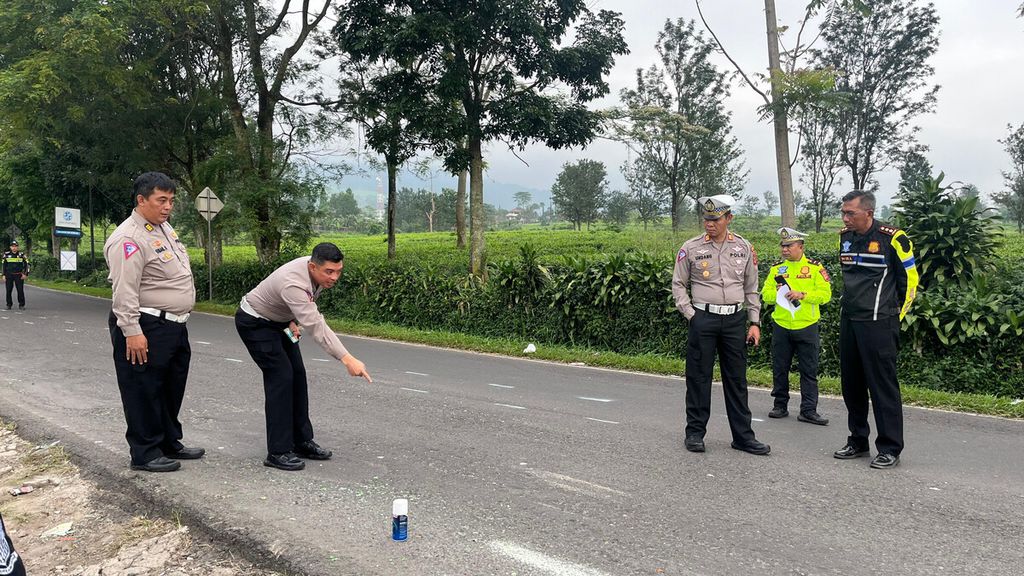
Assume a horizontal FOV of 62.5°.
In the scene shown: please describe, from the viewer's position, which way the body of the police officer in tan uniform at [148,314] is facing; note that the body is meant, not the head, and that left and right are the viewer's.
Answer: facing the viewer and to the right of the viewer

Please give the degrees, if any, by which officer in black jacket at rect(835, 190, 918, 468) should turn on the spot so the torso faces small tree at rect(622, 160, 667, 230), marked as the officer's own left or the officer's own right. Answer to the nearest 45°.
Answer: approximately 135° to the officer's own right

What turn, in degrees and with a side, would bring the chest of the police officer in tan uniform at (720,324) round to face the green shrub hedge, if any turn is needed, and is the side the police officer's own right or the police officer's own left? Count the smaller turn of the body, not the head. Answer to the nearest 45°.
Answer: approximately 180°

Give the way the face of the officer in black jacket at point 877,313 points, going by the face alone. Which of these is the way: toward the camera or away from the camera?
toward the camera

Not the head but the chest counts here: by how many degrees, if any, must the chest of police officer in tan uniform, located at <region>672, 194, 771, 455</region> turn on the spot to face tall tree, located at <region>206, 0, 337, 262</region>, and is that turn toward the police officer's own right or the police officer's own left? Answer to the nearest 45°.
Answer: approximately 135° to the police officer's own right

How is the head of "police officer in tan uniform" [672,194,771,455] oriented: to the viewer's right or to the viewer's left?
to the viewer's left

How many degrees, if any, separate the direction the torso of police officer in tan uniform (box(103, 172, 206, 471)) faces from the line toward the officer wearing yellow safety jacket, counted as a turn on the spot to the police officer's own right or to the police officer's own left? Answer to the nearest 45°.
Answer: approximately 45° to the police officer's own left

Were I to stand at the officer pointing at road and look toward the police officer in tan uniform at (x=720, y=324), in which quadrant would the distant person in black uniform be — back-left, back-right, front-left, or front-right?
back-left

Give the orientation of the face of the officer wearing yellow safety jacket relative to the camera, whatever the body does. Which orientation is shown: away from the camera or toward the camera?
toward the camera

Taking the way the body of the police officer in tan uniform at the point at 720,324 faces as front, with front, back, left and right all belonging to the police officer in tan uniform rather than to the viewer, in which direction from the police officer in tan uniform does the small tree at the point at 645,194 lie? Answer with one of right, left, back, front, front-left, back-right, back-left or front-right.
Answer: back

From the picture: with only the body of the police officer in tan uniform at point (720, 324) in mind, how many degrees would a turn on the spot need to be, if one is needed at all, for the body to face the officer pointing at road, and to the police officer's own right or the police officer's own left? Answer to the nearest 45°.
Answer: approximately 45° to the police officer's own right

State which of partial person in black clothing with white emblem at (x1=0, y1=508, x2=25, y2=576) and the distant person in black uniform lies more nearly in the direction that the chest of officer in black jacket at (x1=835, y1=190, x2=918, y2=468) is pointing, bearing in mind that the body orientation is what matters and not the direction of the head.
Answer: the partial person in black clothing with white emblem

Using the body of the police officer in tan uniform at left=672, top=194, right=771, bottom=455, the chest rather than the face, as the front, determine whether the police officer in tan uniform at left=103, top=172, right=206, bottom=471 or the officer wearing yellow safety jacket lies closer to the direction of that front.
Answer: the police officer in tan uniform

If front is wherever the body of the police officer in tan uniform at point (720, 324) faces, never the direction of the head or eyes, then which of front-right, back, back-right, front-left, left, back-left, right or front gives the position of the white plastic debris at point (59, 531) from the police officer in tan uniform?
front-right

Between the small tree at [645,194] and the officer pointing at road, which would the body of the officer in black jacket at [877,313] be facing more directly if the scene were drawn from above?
the officer pointing at road

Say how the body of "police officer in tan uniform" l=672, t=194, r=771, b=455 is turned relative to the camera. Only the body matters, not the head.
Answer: toward the camera
